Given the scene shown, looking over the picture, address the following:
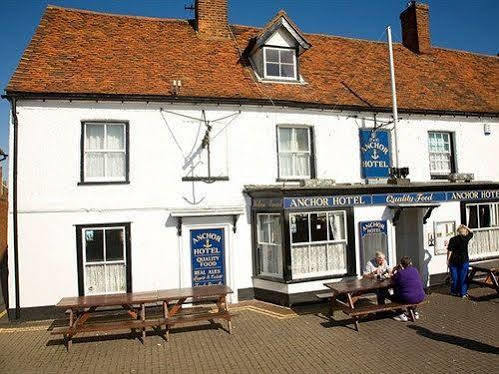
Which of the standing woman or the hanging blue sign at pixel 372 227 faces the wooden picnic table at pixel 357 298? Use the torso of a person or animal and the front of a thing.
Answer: the hanging blue sign

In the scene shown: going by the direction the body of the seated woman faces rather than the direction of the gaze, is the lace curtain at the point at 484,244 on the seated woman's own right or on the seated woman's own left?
on the seated woman's own right

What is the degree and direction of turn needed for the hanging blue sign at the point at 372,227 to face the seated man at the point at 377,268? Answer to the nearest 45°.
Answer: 0° — it already faces them

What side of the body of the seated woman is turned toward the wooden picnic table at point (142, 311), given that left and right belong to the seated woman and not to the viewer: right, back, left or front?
left

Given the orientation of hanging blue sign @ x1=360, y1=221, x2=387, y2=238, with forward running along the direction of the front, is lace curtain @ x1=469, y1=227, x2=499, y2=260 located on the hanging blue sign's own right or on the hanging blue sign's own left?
on the hanging blue sign's own left

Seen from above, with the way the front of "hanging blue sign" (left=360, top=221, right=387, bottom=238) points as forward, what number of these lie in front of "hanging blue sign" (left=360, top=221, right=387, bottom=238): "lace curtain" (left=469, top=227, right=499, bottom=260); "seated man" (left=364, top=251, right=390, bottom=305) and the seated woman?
2

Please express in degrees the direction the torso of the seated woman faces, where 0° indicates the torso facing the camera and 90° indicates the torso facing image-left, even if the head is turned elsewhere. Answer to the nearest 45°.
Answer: approximately 135°

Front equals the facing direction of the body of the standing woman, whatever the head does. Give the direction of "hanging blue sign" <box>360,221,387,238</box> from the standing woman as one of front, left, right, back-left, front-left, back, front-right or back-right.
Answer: left

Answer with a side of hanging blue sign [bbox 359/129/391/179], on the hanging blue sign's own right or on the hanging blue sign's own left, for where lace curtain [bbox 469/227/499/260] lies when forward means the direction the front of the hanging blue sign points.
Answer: on the hanging blue sign's own left

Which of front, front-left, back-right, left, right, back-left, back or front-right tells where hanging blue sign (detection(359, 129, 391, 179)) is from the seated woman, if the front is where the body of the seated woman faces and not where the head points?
front-right

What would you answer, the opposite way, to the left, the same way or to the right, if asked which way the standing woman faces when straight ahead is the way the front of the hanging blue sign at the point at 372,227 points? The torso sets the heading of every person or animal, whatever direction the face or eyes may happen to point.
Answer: the opposite way

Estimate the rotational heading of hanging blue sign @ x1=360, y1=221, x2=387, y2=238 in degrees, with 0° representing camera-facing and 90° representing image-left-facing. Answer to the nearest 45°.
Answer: approximately 0°

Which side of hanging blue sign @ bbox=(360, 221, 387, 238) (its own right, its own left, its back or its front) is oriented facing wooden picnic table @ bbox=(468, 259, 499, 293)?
left

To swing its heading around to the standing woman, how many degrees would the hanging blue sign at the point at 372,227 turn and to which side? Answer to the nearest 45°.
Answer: approximately 90° to its left
